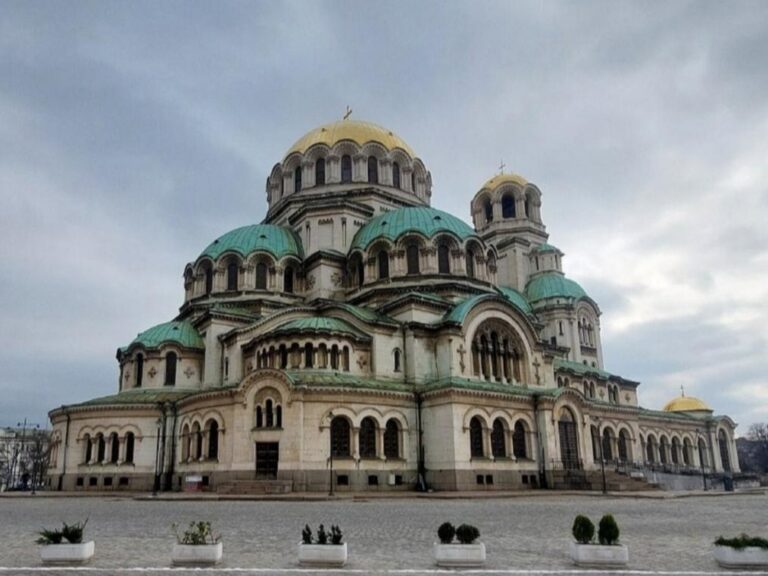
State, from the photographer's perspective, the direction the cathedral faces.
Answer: facing away from the viewer and to the right of the viewer

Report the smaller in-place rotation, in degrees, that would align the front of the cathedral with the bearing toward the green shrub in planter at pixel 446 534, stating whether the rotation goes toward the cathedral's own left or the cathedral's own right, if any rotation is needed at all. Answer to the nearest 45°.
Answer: approximately 135° to the cathedral's own right

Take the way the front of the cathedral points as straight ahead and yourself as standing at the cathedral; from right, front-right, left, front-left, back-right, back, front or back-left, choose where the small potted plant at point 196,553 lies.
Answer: back-right

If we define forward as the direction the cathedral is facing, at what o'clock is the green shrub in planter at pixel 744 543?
The green shrub in planter is roughly at 4 o'clock from the cathedral.

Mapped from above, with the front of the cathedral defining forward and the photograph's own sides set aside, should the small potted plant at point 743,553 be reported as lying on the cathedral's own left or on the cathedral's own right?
on the cathedral's own right

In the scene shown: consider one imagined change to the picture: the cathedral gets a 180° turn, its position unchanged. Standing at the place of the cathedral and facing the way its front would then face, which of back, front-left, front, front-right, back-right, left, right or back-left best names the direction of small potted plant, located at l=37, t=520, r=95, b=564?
front-left

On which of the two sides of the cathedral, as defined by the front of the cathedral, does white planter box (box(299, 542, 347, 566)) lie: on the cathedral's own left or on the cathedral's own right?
on the cathedral's own right

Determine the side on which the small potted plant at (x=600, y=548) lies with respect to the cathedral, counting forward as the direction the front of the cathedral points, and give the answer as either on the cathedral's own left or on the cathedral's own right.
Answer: on the cathedral's own right

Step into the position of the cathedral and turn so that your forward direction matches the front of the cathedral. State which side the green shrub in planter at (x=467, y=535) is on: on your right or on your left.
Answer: on your right

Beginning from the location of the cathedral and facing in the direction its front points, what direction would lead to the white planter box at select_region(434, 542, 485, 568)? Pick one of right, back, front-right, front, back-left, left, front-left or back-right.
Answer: back-right
